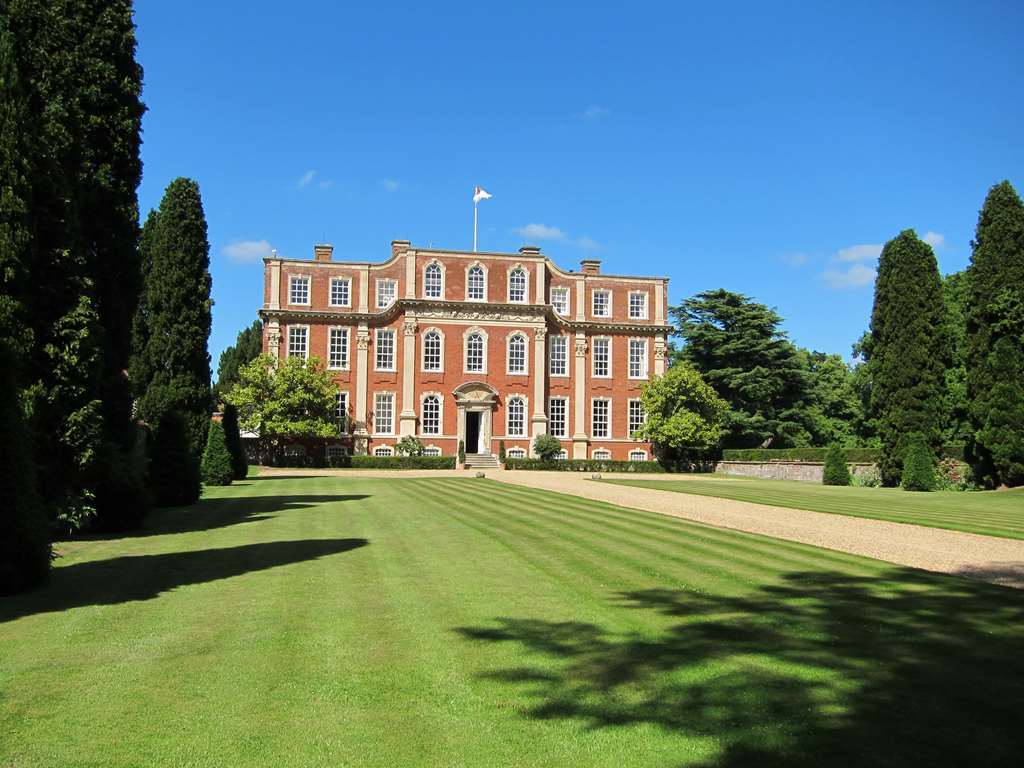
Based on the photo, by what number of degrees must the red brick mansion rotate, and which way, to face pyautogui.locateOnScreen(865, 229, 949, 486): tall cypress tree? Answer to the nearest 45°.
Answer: approximately 45° to its left

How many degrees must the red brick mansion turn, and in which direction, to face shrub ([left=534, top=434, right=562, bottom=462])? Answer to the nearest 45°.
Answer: approximately 90° to its left

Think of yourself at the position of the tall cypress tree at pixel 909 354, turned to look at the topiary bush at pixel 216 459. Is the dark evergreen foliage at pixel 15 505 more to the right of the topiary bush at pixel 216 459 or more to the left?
left

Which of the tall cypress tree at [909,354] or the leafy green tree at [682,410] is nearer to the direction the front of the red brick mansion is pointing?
the tall cypress tree

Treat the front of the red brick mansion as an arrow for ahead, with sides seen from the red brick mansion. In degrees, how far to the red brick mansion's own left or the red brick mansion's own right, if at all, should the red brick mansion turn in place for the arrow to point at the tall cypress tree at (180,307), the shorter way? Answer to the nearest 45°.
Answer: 0° — it already faces it

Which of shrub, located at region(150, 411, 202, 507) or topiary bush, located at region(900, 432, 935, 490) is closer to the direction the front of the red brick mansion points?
the shrub

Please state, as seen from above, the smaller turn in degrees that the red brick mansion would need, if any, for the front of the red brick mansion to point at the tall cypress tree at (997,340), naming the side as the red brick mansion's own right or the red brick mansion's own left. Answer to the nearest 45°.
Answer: approximately 45° to the red brick mansion's own left

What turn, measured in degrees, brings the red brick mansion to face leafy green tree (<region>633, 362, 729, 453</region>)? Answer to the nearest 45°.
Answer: approximately 90° to its left

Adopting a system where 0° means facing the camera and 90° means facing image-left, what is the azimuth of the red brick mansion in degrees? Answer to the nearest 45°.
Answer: approximately 0°
